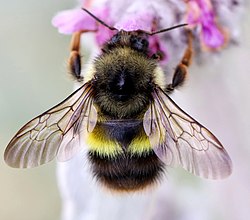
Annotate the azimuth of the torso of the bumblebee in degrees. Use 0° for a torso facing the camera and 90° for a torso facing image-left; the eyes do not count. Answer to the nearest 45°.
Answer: approximately 180°
